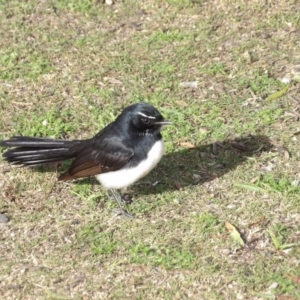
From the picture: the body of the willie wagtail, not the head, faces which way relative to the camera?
to the viewer's right
